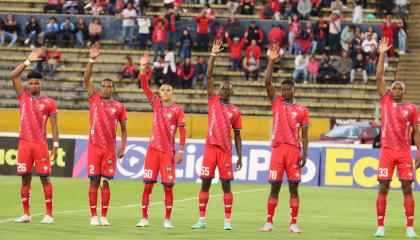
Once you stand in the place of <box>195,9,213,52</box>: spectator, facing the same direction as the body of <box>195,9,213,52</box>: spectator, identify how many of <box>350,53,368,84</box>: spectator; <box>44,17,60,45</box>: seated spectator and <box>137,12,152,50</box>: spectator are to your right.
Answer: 2

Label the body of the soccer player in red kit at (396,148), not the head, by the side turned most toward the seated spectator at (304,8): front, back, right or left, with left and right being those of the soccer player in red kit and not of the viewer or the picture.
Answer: back

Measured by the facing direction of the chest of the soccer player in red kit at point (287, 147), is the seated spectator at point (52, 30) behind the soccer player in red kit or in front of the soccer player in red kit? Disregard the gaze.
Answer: behind

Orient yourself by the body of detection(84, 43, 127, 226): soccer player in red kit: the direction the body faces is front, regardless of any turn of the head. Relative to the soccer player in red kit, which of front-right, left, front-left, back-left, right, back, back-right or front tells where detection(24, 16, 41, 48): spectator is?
back

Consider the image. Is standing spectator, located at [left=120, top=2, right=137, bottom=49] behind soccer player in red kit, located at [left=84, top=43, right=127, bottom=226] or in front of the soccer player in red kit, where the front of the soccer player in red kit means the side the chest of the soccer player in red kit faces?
behind

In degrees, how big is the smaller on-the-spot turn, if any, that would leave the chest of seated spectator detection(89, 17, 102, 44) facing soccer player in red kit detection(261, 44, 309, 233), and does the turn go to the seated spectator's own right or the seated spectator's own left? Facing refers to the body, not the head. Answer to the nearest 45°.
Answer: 0° — they already face them

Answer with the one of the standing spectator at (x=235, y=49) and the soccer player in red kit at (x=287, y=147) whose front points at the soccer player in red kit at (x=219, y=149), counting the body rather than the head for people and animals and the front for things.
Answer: the standing spectator
